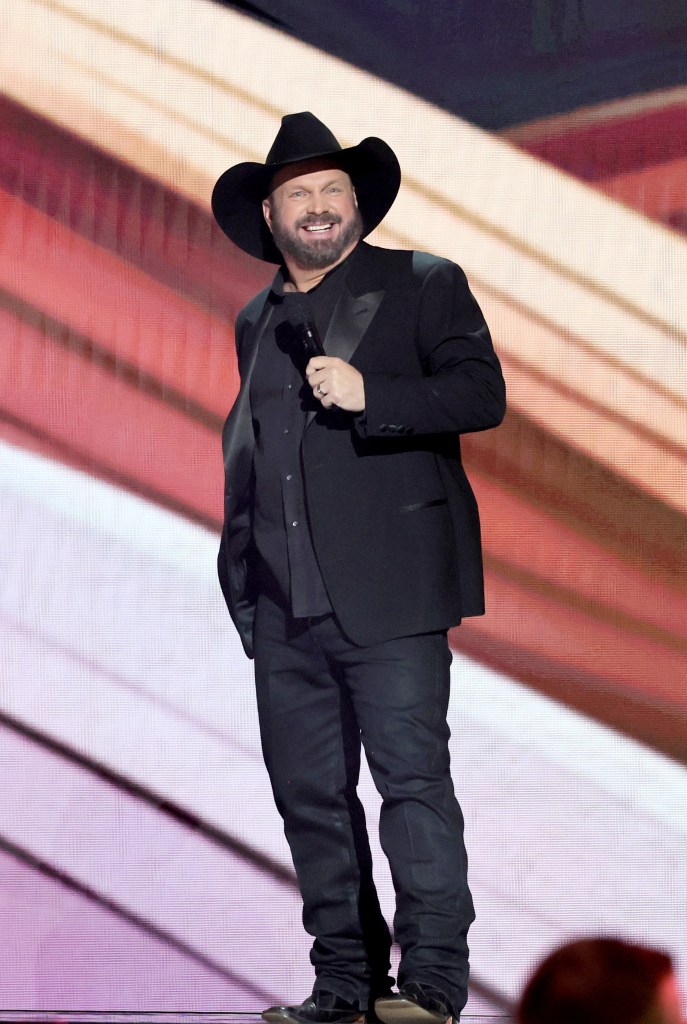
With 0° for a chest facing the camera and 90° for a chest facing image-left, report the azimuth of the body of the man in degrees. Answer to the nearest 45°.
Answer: approximately 45°
